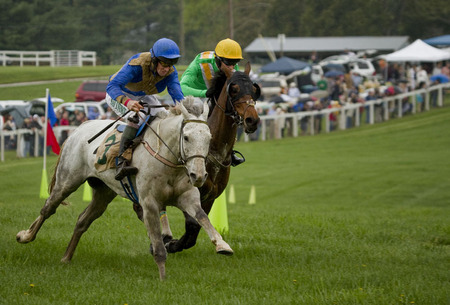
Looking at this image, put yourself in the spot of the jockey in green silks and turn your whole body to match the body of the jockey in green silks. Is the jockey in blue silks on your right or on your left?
on your right

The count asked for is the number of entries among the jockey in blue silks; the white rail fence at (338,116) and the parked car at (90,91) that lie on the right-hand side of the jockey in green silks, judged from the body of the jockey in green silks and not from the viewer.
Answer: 1

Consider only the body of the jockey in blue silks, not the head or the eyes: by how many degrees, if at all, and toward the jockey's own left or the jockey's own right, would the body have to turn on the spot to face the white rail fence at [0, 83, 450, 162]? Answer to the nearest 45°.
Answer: approximately 135° to the jockey's own left

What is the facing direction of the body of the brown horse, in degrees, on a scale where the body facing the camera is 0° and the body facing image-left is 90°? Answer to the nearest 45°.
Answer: approximately 315°

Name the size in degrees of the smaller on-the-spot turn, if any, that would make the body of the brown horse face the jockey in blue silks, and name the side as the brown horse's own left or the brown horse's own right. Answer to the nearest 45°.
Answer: approximately 135° to the brown horse's own right

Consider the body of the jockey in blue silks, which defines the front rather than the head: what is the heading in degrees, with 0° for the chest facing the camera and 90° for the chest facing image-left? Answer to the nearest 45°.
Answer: approximately 315°

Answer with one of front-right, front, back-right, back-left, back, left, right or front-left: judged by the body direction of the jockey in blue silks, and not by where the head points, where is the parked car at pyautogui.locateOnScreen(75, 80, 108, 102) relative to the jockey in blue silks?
back-left

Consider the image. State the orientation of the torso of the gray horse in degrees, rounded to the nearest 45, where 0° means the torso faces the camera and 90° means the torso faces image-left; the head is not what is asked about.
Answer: approximately 315°

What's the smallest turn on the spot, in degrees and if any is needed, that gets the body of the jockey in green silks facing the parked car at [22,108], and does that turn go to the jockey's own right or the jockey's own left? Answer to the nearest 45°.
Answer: approximately 135° to the jockey's own left

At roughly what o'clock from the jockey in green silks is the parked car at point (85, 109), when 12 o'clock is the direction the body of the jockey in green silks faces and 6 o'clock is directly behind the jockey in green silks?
The parked car is roughly at 7 o'clock from the jockey in green silks.

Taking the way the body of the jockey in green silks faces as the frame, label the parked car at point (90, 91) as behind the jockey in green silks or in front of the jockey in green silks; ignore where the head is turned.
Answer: behind

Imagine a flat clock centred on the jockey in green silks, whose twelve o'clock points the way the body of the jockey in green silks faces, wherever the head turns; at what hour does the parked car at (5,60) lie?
The parked car is roughly at 7 o'clock from the jockey in green silks.
